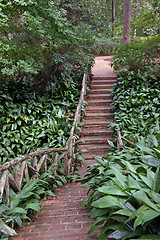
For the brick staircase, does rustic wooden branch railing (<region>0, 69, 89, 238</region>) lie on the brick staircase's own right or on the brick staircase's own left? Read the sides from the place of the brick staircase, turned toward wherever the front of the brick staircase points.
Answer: on the brick staircase's own right

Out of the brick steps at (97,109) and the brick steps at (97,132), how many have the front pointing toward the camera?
2

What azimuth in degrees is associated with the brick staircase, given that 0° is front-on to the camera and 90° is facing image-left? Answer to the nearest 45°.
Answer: approximately 0°

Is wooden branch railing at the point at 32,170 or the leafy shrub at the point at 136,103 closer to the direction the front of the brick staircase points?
the wooden branch railing
